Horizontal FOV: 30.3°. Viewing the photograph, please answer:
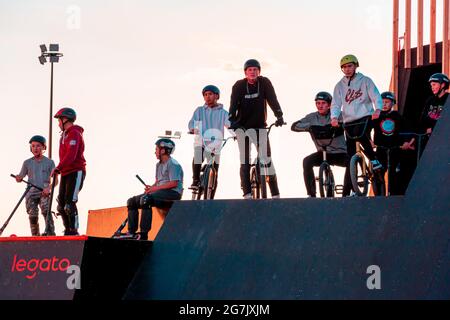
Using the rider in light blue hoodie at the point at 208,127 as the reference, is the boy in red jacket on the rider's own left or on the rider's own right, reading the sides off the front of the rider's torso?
on the rider's own right

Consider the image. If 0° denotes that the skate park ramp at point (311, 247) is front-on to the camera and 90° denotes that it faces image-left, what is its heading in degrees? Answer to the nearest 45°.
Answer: approximately 0°

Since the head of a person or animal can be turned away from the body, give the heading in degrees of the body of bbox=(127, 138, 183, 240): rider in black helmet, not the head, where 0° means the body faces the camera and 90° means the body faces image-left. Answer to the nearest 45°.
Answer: approximately 90°

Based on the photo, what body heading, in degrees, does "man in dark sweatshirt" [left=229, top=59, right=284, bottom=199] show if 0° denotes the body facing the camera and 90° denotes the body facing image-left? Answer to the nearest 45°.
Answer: approximately 0°

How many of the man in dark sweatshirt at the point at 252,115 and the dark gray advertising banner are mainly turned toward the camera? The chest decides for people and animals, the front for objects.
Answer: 2

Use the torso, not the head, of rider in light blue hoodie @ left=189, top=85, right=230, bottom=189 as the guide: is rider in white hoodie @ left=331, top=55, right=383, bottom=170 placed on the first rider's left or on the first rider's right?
on the first rider's left

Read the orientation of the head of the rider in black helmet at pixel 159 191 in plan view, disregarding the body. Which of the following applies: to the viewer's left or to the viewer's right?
to the viewer's left
